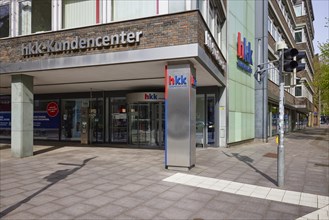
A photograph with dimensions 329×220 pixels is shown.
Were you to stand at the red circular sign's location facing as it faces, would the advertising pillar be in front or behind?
in front

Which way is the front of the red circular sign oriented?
toward the camera

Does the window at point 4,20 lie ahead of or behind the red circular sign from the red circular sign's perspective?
ahead

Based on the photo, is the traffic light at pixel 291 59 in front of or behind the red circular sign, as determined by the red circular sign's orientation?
in front

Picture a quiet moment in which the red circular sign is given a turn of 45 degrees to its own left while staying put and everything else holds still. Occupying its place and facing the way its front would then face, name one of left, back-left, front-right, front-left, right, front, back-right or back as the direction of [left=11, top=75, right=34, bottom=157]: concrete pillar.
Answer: front-right
